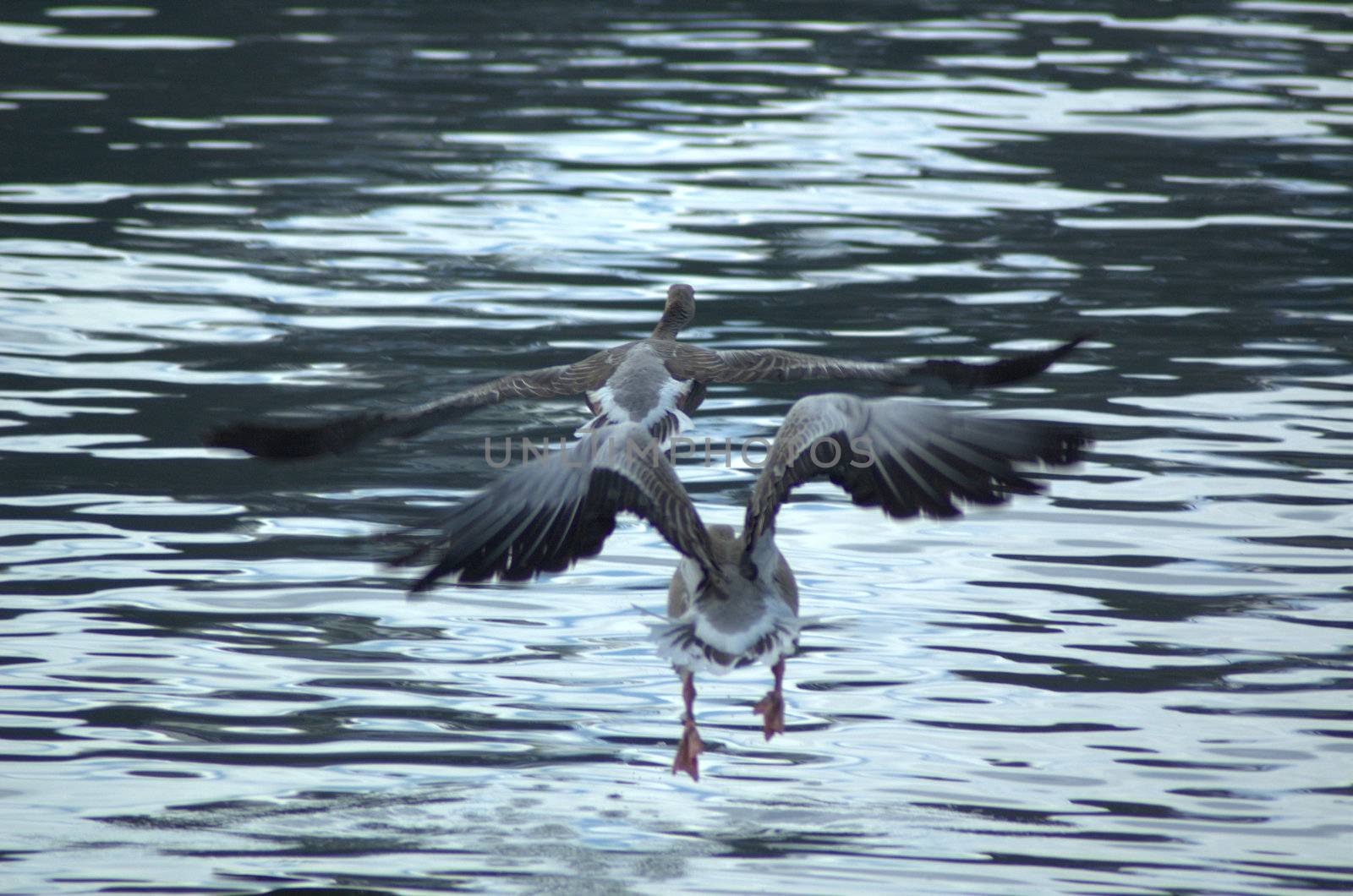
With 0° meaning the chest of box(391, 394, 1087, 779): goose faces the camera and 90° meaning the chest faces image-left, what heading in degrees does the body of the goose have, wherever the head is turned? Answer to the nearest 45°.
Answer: approximately 180°

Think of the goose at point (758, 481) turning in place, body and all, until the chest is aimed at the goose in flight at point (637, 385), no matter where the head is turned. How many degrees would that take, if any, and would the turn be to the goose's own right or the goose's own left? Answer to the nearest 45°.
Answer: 0° — it already faces it

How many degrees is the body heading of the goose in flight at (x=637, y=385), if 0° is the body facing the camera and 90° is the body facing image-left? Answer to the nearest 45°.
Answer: approximately 180°

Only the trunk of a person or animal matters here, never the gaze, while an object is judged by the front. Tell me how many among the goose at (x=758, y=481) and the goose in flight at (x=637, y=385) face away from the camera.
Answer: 2
